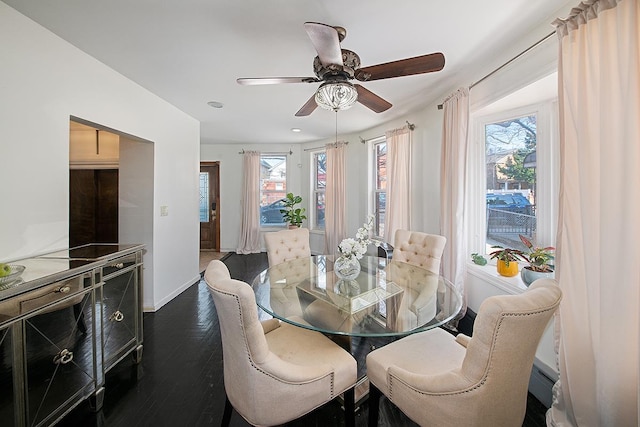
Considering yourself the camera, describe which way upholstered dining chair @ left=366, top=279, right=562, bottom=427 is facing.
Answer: facing away from the viewer and to the left of the viewer

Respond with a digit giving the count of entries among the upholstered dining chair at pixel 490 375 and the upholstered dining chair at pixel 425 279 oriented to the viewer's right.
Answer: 0

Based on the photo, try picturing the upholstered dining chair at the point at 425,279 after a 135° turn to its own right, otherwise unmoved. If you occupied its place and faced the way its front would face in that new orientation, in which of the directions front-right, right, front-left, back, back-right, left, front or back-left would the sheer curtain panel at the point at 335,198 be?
front-left

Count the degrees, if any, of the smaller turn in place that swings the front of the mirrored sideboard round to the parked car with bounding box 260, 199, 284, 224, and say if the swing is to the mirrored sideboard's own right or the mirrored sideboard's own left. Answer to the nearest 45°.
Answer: approximately 90° to the mirrored sideboard's own left

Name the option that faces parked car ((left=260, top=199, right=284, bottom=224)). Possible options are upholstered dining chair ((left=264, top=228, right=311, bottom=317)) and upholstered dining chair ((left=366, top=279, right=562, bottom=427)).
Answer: upholstered dining chair ((left=366, top=279, right=562, bottom=427))

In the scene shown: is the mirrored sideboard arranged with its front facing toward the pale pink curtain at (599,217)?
yes

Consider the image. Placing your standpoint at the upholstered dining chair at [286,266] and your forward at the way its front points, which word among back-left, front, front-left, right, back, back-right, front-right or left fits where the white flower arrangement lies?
front

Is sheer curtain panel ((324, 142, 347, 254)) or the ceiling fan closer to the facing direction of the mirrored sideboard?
the ceiling fan

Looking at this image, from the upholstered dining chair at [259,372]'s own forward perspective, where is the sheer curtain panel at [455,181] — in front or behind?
in front

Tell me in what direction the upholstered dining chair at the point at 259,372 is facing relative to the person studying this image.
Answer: facing away from the viewer and to the right of the viewer

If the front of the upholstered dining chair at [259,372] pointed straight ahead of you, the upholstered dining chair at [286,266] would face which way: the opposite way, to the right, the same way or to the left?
to the right

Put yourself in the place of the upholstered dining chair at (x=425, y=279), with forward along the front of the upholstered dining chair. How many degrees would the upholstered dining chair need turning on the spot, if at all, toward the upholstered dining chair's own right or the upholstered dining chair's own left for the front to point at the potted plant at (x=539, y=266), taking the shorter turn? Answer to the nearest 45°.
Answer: approximately 135° to the upholstered dining chair's own left

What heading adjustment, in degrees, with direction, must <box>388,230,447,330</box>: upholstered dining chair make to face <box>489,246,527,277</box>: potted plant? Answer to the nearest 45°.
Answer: approximately 135° to its left

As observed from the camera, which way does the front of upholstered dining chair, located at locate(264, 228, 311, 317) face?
facing the viewer and to the right of the viewer

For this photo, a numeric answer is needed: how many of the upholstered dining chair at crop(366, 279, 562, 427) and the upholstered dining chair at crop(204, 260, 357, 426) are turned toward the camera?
0

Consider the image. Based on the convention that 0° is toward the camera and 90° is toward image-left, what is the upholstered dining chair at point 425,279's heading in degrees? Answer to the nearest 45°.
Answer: approximately 45°

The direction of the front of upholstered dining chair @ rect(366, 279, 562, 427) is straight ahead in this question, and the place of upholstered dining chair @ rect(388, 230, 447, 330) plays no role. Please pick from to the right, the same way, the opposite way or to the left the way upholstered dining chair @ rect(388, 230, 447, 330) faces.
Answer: to the left

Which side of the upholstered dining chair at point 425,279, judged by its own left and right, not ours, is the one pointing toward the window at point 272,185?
right

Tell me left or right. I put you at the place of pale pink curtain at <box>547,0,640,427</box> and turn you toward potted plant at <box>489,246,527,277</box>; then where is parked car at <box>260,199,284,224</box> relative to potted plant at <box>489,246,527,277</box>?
left
